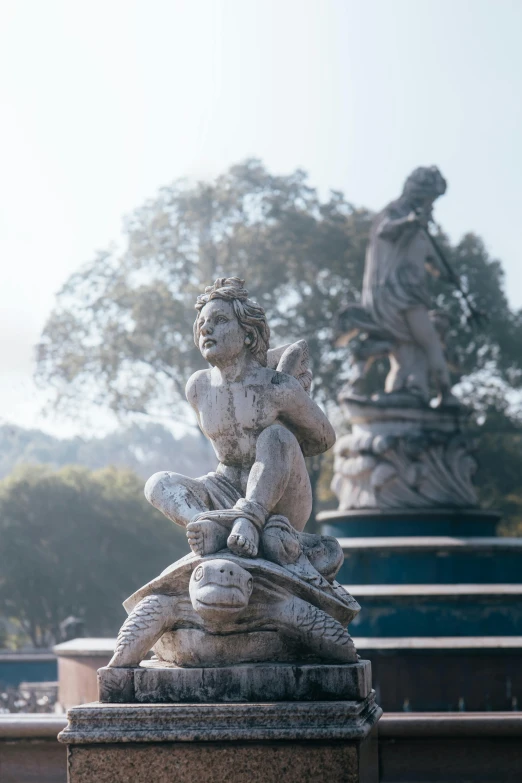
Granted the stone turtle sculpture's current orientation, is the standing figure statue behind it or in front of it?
behind

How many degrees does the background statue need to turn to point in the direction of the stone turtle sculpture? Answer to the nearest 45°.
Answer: approximately 45° to its right

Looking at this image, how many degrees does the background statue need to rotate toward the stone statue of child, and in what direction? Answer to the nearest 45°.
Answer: approximately 45° to its right

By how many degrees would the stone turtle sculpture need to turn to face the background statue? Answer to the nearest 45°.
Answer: approximately 180°

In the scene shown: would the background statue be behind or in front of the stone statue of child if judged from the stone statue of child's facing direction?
behind

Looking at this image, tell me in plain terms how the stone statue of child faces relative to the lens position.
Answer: facing the viewer and to the left of the viewer

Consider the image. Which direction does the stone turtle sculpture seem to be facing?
toward the camera

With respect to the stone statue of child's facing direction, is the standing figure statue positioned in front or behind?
behind

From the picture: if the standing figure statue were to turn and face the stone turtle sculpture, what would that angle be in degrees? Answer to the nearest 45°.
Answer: approximately 45° to its right
